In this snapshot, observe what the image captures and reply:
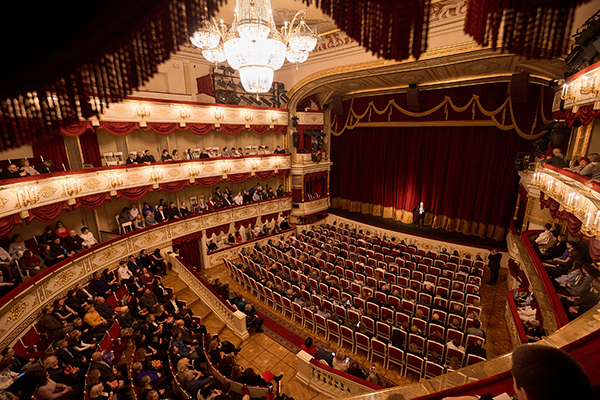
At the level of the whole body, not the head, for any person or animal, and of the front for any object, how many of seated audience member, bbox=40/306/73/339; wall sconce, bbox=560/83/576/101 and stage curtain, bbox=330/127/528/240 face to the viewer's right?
1

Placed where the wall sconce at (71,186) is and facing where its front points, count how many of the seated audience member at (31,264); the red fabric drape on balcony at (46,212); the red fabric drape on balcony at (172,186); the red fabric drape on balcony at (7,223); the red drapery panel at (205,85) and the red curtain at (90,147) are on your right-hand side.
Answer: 3

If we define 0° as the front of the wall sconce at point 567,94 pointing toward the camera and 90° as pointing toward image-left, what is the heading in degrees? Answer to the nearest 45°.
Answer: approximately 45°

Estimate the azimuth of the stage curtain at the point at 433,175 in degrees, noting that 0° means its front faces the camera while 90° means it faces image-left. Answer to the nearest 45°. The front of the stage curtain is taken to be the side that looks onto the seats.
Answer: approximately 45°

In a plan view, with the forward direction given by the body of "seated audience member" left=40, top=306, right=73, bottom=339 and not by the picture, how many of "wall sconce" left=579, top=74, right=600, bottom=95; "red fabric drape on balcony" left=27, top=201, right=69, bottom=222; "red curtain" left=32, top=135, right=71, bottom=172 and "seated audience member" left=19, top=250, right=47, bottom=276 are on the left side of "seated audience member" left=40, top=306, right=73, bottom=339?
3

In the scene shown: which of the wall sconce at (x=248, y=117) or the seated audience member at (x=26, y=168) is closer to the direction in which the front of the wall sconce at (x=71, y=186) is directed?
the wall sconce

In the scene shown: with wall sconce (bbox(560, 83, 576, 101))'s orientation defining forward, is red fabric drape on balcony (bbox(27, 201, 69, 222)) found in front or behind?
in front

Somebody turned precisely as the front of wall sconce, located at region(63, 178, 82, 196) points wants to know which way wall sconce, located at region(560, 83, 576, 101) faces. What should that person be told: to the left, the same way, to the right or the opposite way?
the opposite way

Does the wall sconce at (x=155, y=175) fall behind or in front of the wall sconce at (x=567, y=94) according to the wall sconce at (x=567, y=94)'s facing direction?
in front

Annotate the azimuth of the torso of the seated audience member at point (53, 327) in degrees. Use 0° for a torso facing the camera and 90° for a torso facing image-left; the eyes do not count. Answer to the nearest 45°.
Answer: approximately 270°

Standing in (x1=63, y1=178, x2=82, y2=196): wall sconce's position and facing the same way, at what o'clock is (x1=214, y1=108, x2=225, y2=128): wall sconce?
(x1=214, y1=108, x2=225, y2=128): wall sconce is roughly at 10 o'clock from (x1=63, y1=178, x2=82, y2=196): wall sconce.

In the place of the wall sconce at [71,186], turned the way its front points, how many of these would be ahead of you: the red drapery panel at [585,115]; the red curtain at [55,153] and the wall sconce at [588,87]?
2
